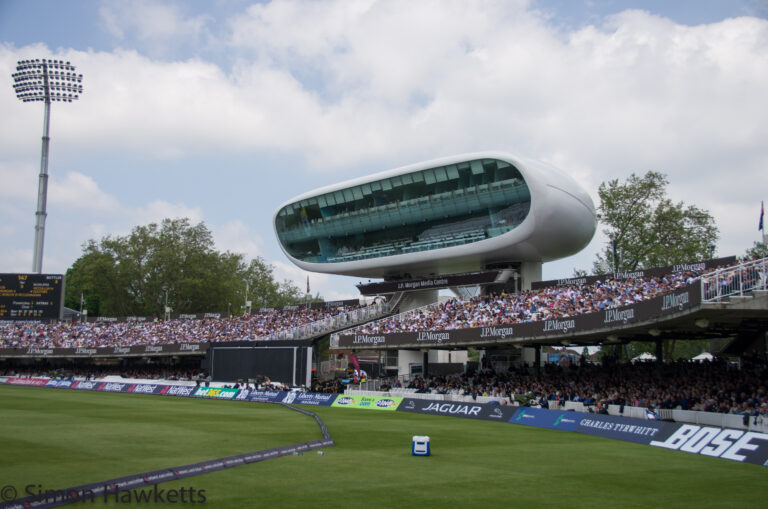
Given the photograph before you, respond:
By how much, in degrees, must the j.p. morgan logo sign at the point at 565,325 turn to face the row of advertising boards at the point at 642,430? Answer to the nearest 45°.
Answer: approximately 45° to its left

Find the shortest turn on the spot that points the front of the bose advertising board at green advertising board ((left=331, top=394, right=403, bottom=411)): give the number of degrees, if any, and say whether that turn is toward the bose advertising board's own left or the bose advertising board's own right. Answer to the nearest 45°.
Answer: approximately 90° to the bose advertising board's own right

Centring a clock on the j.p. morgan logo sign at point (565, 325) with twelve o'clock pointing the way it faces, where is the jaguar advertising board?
The jaguar advertising board is roughly at 1 o'clock from the j.p. morgan logo sign.

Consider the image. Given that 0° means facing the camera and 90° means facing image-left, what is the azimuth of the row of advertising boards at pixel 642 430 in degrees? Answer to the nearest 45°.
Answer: approximately 45°

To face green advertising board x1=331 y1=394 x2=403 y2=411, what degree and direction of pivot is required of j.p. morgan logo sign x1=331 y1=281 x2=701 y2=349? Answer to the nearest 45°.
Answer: approximately 45° to its right

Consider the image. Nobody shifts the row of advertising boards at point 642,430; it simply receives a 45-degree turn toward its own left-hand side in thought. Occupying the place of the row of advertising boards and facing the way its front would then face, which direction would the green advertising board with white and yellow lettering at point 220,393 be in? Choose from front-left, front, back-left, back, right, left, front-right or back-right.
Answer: back-right
